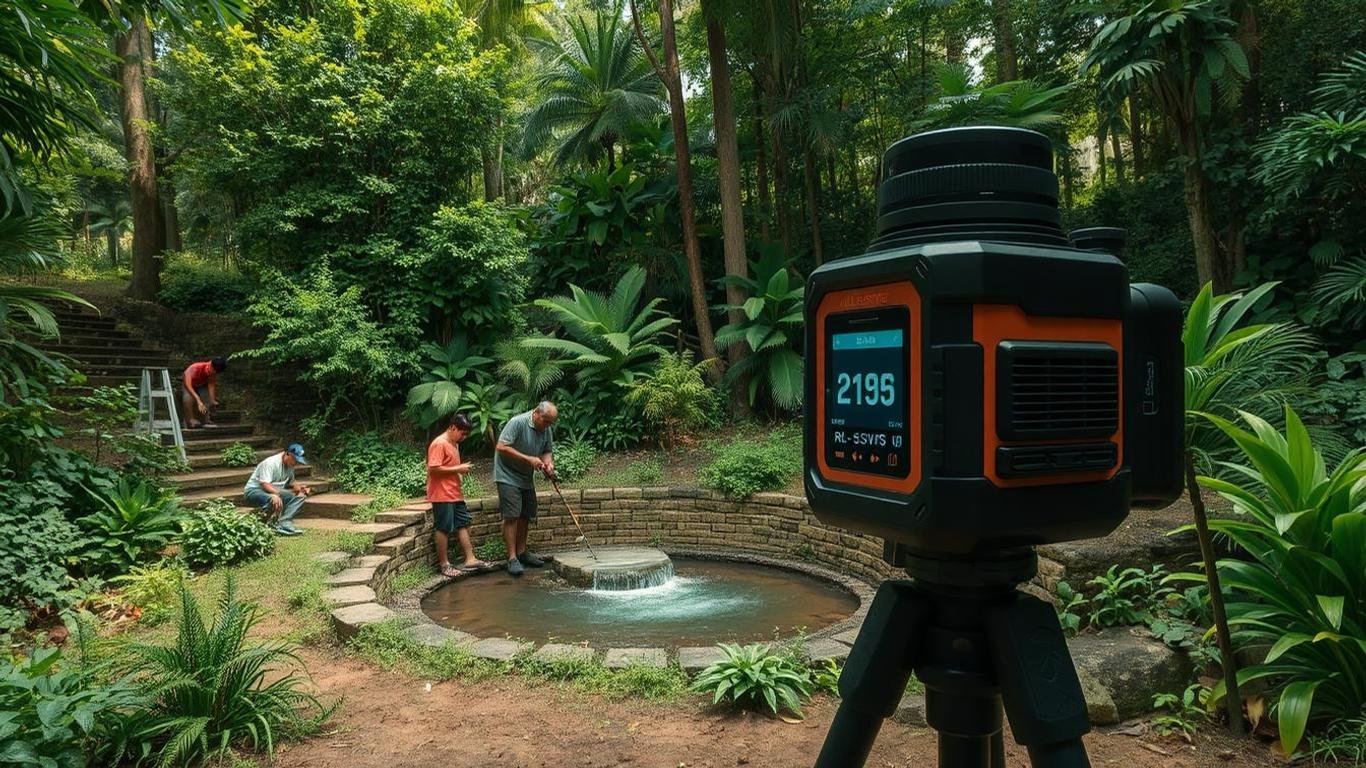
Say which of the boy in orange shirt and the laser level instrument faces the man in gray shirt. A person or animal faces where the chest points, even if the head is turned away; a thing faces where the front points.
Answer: the boy in orange shirt

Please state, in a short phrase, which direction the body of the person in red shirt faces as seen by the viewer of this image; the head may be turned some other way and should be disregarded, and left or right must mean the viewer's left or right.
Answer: facing the viewer and to the right of the viewer

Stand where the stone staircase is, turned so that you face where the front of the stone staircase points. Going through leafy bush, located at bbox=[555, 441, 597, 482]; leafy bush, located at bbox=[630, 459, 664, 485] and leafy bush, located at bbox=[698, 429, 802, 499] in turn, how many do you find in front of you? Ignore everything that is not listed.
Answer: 3

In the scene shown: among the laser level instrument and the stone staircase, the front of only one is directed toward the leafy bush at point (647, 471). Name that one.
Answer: the stone staircase

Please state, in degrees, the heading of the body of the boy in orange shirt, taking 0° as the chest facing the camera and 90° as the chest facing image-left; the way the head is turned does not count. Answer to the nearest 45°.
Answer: approximately 270°

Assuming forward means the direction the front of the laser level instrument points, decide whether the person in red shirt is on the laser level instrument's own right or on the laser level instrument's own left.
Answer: on the laser level instrument's own right

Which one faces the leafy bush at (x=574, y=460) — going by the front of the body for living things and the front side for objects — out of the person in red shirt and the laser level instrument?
the person in red shirt

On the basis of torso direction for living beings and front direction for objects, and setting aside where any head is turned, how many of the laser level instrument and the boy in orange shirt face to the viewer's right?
1

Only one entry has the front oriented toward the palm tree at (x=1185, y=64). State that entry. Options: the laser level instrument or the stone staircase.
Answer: the stone staircase

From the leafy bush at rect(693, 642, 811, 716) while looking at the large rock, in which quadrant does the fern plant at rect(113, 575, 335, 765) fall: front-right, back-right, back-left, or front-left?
back-right

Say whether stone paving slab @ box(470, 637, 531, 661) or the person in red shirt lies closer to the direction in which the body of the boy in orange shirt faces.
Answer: the stone paving slab

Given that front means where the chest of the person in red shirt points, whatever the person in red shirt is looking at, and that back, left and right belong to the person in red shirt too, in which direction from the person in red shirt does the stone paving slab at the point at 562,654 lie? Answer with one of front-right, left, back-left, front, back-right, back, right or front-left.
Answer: front-right

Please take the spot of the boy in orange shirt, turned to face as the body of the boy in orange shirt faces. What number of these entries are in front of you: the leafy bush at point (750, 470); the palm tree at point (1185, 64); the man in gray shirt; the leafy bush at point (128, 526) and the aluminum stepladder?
3

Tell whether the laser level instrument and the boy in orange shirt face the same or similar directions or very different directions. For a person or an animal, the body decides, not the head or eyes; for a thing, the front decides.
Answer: very different directions

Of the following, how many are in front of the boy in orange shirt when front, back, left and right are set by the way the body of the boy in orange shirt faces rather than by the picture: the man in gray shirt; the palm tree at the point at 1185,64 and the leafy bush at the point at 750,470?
3
